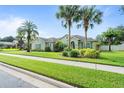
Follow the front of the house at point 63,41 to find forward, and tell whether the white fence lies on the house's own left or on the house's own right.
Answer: on the house's own left

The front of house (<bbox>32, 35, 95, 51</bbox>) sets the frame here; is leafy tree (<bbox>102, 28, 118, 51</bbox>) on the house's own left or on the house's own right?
on the house's own left

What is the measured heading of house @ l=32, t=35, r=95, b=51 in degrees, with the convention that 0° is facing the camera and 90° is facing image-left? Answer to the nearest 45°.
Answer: approximately 0°

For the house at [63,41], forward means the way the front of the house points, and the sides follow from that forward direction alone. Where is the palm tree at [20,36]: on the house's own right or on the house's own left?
on the house's own right
